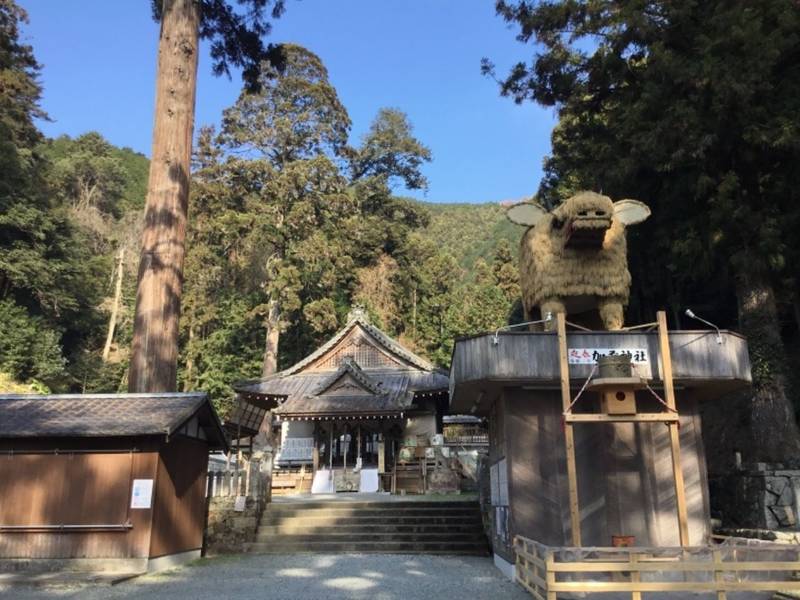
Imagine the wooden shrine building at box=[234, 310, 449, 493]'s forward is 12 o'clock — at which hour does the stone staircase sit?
The stone staircase is roughly at 12 o'clock from the wooden shrine building.

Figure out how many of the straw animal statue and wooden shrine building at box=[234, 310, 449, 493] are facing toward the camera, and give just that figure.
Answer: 2

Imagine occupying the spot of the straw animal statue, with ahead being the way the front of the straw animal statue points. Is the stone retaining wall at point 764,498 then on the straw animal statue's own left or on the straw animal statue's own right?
on the straw animal statue's own left

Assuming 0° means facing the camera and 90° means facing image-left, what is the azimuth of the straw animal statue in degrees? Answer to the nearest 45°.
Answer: approximately 0°

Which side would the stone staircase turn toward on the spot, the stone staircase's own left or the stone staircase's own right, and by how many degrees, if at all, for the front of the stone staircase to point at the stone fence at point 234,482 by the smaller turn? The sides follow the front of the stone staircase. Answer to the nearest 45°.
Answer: approximately 90° to the stone staircase's own right

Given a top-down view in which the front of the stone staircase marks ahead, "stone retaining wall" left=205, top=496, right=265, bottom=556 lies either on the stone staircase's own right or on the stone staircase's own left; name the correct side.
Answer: on the stone staircase's own right

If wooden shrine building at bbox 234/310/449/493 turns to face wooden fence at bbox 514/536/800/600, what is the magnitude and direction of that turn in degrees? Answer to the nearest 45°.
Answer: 0° — it already faces it

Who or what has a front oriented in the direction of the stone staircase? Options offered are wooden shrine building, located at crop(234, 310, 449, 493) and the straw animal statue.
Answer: the wooden shrine building

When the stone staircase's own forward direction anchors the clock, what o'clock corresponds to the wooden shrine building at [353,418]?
The wooden shrine building is roughly at 6 o'clock from the stone staircase.
